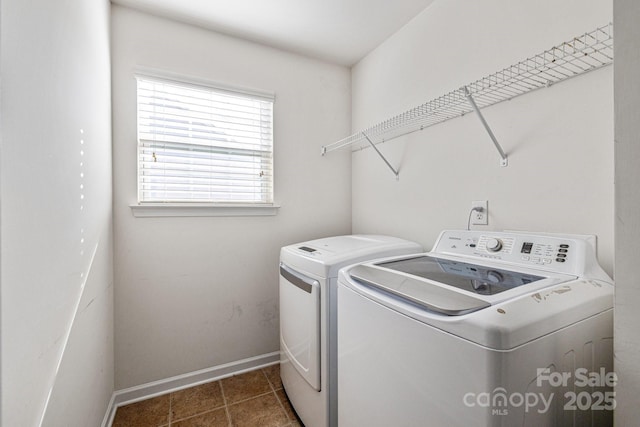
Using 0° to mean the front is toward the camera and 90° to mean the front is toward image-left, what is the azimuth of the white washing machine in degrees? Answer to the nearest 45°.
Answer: approximately 45°

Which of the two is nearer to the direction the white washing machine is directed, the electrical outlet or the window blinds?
the window blinds

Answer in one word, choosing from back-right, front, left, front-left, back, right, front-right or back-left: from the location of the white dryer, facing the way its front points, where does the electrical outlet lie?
back-left

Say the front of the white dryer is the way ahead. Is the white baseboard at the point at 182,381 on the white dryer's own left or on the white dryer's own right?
on the white dryer's own right

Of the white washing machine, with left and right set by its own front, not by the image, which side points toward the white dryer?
right

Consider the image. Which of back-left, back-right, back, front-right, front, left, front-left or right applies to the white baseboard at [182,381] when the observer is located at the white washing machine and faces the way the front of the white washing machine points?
front-right

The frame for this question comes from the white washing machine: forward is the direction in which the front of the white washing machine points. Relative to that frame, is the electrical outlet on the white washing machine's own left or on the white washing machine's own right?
on the white washing machine's own right

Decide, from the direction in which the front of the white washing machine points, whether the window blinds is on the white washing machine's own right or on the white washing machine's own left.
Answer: on the white washing machine's own right

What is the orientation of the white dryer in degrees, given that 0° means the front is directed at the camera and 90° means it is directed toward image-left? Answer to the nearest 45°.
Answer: approximately 45°

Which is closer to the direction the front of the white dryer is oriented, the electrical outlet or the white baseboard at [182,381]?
the white baseboard
